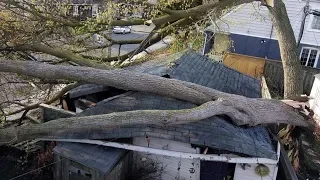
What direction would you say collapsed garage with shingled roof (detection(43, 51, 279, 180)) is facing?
toward the camera

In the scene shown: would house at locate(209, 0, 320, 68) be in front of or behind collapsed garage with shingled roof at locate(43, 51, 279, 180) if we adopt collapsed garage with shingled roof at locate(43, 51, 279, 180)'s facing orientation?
behind
